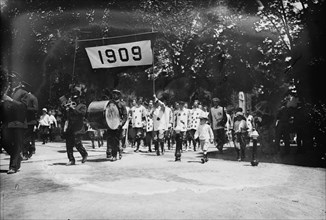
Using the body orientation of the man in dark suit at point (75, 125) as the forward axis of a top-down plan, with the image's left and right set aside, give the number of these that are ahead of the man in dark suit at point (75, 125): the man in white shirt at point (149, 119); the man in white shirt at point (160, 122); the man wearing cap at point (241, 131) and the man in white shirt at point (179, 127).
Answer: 0

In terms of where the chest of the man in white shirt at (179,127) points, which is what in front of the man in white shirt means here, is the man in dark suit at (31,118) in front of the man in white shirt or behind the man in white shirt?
in front

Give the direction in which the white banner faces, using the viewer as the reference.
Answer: facing the viewer

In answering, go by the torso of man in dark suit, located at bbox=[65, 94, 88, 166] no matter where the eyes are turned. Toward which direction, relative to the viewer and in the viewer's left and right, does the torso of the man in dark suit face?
facing the viewer and to the left of the viewer

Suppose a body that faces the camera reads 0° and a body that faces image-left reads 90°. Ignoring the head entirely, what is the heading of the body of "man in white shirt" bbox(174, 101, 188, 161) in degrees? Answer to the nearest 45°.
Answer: approximately 0°

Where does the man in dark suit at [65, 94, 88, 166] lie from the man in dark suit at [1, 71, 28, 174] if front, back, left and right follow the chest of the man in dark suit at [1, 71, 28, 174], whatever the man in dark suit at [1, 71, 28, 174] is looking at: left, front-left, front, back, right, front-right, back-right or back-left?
front-left

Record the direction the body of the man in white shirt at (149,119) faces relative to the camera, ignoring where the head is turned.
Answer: toward the camera

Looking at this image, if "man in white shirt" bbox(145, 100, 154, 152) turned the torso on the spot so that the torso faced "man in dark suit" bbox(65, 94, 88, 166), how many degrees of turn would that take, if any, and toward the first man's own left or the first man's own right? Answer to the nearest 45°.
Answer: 0° — they already face them
